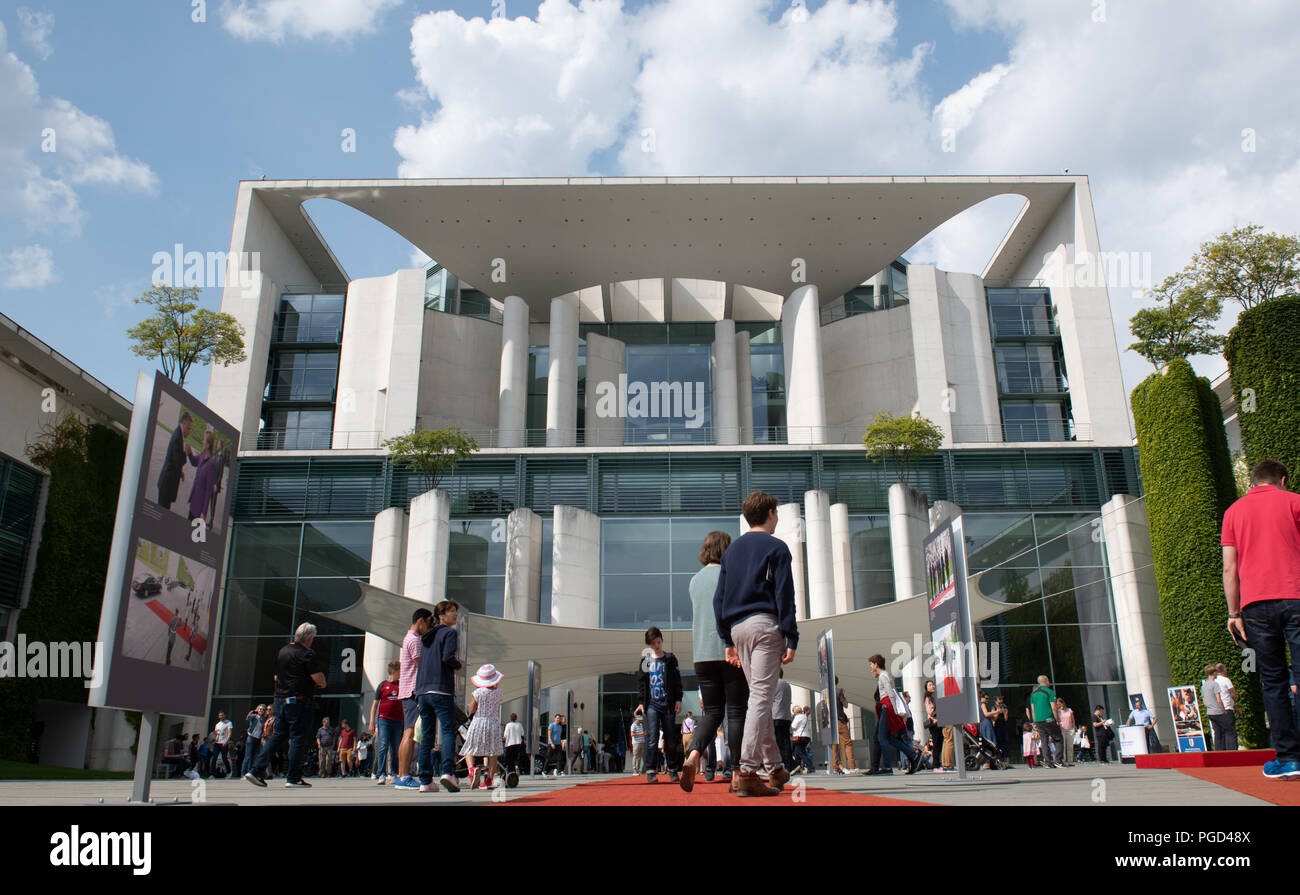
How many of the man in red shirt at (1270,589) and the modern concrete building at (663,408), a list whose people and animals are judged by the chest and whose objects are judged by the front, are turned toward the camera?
1

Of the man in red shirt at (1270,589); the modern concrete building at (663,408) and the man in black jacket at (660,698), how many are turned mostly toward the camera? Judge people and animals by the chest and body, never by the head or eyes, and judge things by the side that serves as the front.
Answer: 2

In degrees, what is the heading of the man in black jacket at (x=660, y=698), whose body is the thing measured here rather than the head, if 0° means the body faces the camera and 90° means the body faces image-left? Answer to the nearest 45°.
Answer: approximately 0°

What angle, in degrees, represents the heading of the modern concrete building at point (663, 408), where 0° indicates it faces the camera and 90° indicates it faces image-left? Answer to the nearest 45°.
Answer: approximately 0°

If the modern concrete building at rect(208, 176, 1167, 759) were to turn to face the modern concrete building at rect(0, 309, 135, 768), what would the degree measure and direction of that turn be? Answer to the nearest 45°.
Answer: approximately 45° to its right

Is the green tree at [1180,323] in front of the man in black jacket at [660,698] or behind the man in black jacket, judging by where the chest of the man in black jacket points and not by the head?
behind
